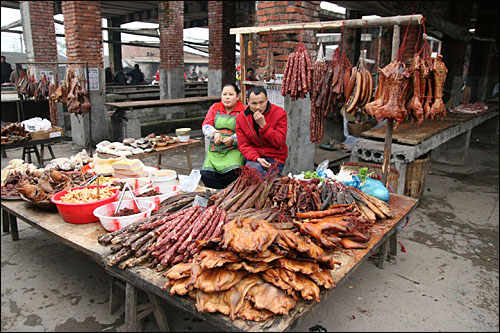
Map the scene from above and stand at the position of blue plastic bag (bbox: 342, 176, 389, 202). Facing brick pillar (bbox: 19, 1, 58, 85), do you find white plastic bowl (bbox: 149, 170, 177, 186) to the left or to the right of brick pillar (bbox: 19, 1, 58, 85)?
left

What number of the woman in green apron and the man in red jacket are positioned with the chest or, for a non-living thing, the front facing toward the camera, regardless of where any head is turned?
2

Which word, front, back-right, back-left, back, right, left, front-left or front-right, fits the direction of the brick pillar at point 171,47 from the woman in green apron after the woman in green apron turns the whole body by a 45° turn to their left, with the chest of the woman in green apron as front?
back-left

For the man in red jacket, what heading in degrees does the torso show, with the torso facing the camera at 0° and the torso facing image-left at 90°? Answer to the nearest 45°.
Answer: approximately 0°

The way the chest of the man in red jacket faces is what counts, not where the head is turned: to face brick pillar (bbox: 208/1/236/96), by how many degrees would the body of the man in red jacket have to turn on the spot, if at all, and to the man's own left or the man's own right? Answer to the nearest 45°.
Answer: approximately 180°

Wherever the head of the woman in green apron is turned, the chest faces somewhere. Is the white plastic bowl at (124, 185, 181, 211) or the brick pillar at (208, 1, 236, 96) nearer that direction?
the white plastic bowl

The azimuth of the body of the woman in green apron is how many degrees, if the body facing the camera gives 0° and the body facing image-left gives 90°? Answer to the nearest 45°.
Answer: approximately 0°

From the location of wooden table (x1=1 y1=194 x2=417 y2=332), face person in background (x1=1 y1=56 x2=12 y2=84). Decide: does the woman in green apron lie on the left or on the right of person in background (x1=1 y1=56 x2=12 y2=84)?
right

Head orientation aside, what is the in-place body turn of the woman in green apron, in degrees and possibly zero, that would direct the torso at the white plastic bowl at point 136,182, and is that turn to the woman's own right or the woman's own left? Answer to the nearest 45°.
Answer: approximately 45° to the woman's own right

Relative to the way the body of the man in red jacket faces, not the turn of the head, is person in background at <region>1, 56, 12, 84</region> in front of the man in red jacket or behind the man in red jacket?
behind

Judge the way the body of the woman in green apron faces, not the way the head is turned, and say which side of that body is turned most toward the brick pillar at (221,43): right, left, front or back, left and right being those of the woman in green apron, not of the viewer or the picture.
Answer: back

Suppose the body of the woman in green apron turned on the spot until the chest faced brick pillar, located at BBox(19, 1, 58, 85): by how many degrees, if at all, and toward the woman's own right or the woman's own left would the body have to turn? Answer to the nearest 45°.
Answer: approximately 135° to the woman's own right

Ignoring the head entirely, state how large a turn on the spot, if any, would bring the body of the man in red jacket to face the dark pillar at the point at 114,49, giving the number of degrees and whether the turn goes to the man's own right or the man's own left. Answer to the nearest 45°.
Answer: approximately 135° to the man's own right

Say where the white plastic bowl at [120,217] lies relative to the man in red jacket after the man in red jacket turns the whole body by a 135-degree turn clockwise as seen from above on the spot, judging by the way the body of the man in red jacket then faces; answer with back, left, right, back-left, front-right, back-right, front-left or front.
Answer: left
